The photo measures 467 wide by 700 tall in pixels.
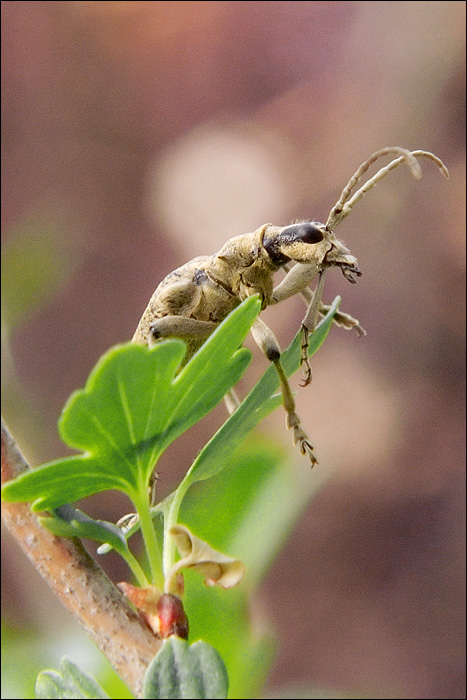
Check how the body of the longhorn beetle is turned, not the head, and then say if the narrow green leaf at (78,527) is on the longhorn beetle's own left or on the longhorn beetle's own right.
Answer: on the longhorn beetle's own right

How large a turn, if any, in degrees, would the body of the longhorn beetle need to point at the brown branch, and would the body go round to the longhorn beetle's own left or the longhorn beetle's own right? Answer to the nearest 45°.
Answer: approximately 180°

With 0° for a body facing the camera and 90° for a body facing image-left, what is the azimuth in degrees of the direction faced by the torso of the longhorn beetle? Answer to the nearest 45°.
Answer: approximately 270°
